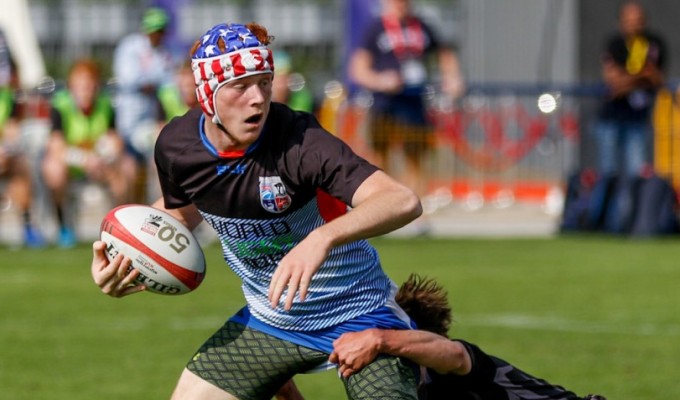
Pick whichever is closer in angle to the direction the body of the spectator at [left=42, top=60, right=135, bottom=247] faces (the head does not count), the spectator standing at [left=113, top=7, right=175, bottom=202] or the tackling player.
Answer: the tackling player

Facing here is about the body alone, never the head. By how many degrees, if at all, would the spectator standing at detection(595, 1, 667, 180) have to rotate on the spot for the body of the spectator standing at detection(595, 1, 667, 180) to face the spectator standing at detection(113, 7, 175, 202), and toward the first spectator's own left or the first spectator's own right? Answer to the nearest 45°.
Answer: approximately 90° to the first spectator's own right

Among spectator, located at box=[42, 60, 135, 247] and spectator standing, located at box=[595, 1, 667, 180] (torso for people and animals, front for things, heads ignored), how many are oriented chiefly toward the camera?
2

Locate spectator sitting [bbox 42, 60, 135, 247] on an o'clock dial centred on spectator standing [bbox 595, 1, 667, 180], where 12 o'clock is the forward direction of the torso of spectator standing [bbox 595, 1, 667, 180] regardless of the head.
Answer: spectator sitting [bbox 42, 60, 135, 247] is roughly at 2 o'clock from spectator standing [bbox 595, 1, 667, 180].

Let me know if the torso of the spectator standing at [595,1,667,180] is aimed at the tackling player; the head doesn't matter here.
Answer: yes

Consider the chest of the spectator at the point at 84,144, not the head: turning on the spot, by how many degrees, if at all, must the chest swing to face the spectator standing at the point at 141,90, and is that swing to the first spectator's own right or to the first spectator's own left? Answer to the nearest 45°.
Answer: approximately 135° to the first spectator's own left

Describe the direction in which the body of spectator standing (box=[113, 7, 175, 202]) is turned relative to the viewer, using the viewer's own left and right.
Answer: facing the viewer and to the right of the viewer

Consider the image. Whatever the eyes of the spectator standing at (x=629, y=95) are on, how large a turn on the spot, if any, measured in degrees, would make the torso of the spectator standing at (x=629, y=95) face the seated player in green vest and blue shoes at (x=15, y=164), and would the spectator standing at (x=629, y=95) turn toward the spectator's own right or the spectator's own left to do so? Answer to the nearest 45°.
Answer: approximately 45° to the spectator's own right

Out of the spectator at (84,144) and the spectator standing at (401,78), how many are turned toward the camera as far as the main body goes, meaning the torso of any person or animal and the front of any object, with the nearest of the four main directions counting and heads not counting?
2

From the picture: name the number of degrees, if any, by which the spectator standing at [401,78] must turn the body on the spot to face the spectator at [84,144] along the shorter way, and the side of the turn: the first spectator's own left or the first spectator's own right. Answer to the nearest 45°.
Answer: approximately 90° to the first spectator's own right

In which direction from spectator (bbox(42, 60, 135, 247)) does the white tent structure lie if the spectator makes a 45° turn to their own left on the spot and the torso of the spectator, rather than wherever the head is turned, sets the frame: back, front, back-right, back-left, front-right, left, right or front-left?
back-left

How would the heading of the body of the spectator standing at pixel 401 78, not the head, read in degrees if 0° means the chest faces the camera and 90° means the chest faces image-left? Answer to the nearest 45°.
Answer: approximately 0°

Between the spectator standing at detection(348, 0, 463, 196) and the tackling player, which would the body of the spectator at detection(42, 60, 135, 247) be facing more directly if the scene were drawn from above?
the tackling player

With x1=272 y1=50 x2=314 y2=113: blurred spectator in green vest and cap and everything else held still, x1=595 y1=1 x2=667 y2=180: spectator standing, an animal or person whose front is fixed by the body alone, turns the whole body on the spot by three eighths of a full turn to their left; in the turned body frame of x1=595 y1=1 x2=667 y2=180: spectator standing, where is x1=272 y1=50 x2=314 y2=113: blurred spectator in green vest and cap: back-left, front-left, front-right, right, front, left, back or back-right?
back
